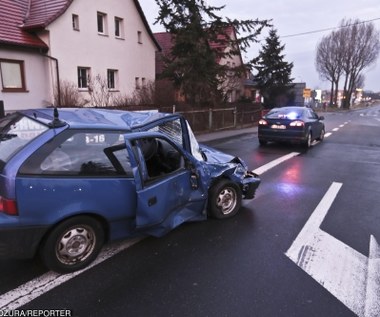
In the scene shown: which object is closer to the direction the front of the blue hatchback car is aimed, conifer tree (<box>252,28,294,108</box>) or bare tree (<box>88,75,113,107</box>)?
the conifer tree

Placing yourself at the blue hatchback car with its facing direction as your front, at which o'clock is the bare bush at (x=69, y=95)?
The bare bush is roughly at 10 o'clock from the blue hatchback car.

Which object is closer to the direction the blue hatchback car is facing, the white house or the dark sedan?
the dark sedan

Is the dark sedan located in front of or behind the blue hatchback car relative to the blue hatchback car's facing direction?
in front

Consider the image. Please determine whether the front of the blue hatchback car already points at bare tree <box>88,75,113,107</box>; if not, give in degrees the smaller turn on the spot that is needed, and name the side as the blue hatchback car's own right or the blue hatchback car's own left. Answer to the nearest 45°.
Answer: approximately 45° to the blue hatchback car's own left

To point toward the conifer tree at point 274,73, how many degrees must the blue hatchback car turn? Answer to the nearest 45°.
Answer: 0° — it already faces it

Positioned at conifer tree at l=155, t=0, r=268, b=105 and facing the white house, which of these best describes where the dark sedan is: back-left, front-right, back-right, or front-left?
back-left

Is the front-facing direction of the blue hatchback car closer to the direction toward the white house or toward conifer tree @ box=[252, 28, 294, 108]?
the conifer tree

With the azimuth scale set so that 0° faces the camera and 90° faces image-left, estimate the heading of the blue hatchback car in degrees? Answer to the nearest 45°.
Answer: approximately 225°

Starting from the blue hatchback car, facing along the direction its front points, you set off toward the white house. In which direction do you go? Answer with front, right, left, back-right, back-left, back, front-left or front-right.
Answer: front-left

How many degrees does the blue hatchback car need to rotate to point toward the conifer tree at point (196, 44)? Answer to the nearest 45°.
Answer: approximately 45° to its left

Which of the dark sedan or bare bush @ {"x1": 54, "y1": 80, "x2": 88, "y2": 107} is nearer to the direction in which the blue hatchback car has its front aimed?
the dark sedan
